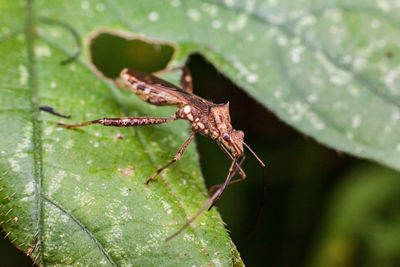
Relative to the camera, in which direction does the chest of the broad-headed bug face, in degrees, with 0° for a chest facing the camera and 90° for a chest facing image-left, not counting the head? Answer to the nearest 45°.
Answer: approximately 315°
